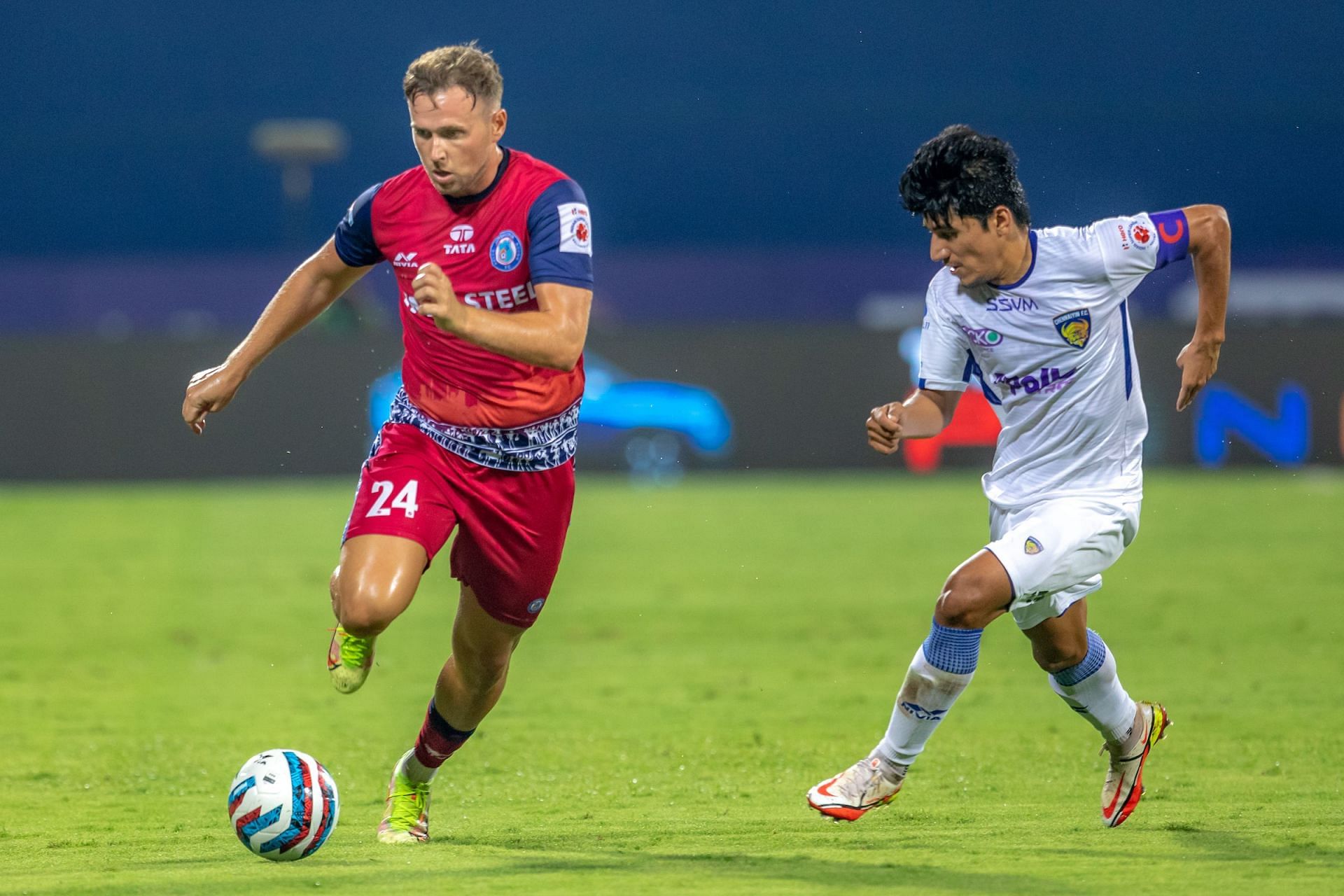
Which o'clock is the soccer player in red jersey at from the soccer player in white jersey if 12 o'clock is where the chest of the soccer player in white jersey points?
The soccer player in red jersey is roughly at 1 o'clock from the soccer player in white jersey.

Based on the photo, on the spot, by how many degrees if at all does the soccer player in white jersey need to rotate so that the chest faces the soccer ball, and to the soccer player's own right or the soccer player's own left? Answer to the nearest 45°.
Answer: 0° — they already face it
